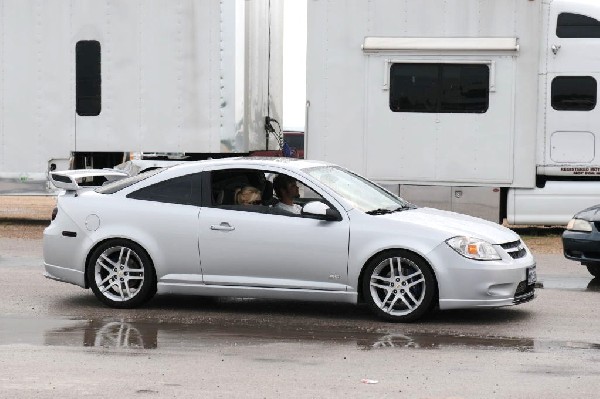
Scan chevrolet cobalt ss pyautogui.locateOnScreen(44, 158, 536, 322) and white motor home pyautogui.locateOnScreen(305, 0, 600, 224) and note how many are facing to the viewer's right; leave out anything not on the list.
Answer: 2

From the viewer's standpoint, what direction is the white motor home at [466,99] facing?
to the viewer's right

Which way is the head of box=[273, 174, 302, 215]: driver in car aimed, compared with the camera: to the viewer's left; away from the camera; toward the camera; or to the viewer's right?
to the viewer's right

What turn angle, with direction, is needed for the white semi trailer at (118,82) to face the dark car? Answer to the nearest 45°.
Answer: approximately 45° to its right

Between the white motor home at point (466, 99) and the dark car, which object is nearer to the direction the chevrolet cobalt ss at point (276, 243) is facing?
the dark car

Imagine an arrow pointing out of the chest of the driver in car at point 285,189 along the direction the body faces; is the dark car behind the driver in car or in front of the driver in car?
in front

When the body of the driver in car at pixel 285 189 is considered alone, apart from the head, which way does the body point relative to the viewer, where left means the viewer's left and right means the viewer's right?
facing to the right of the viewer

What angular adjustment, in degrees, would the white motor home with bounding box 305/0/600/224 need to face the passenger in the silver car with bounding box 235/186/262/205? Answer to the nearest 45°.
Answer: approximately 90° to its right

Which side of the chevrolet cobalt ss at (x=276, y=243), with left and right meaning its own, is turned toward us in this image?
right

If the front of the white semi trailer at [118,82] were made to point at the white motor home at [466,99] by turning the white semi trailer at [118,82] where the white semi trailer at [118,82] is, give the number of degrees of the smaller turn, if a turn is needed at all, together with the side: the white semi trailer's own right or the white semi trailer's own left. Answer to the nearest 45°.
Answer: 0° — it already faces it

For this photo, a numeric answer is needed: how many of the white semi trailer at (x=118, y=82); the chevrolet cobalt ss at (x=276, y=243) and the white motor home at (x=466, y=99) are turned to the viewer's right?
3

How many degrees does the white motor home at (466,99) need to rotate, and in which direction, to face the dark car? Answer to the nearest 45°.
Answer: approximately 90° to its right

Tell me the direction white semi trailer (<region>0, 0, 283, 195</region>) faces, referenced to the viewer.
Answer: facing to the right of the viewer

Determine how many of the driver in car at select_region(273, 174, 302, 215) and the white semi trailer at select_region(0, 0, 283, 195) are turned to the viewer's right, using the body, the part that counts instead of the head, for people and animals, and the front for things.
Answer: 2
